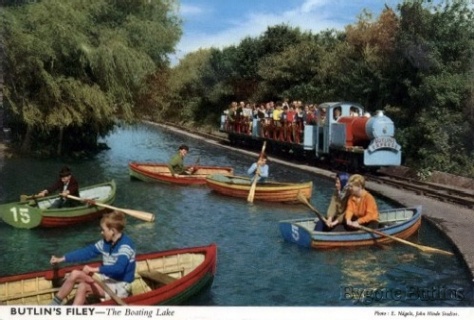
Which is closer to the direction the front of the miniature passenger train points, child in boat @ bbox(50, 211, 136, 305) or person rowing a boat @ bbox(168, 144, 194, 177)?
the child in boat

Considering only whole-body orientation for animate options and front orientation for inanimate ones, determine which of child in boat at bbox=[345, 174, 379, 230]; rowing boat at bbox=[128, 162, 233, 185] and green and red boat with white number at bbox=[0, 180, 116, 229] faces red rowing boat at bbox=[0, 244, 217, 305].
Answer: the child in boat

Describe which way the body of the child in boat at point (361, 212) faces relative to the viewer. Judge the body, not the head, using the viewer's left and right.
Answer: facing the viewer and to the left of the viewer

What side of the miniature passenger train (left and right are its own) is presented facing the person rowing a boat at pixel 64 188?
right

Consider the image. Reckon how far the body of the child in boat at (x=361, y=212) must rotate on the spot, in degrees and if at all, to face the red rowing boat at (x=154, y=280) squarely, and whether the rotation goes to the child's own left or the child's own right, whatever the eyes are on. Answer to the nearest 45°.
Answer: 0° — they already face it

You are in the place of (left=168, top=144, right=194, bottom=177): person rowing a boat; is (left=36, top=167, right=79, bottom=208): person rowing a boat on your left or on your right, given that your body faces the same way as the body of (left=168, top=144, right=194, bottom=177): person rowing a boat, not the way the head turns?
on your right

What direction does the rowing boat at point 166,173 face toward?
to the viewer's left
